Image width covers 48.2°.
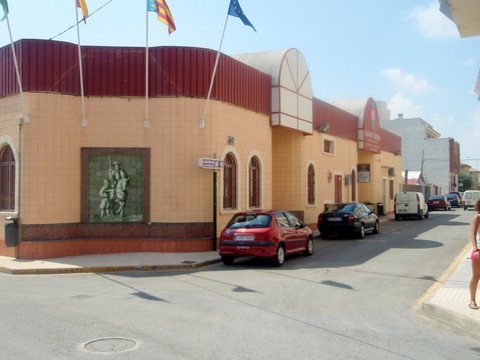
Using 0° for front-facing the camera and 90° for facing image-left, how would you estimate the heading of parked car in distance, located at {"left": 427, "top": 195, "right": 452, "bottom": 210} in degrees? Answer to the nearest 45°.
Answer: approximately 225°

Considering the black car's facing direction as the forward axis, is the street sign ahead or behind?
behind

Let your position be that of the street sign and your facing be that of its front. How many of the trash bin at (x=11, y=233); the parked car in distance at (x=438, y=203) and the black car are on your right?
1

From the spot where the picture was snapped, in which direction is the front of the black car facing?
facing away from the viewer and to the right of the viewer

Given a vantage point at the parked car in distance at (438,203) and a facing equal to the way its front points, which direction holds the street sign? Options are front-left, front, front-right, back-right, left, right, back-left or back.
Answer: back-right

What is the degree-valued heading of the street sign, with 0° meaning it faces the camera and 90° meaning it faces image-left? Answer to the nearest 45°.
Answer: approximately 0°

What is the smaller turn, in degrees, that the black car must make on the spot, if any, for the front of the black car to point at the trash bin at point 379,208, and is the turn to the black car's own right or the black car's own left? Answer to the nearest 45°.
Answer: approximately 45° to the black car's own left

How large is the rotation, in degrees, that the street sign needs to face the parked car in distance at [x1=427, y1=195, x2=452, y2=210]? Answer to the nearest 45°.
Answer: approximately 135° to its left
